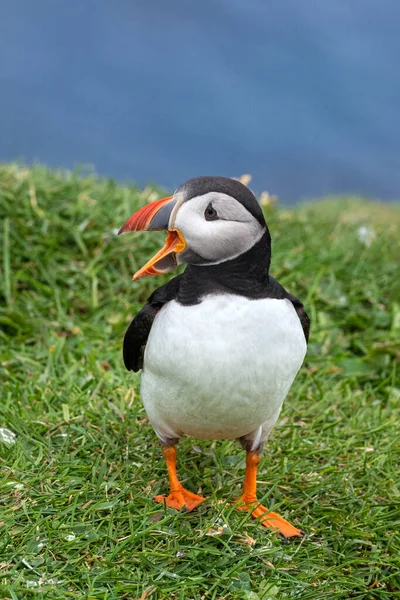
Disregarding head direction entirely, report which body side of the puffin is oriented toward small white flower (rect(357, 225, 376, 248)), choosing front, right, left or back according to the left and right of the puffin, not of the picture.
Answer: back

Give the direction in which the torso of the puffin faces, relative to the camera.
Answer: toward the camera
